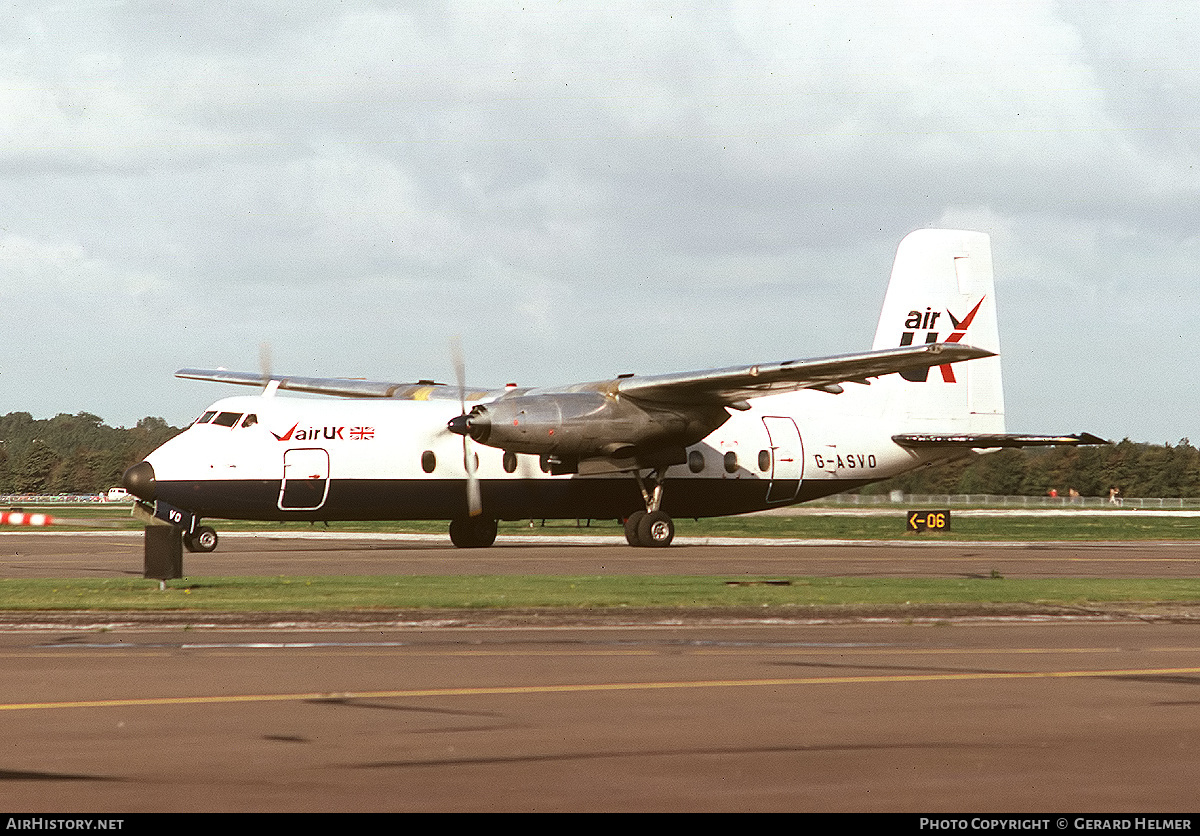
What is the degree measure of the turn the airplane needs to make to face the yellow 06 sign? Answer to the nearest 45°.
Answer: approximately 180°

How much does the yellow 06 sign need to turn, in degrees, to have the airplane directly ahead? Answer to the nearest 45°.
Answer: approximately 45° to its right

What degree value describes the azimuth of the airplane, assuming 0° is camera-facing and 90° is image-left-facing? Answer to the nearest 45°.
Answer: approximately 45°

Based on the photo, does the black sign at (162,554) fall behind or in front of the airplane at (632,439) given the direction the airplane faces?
in front

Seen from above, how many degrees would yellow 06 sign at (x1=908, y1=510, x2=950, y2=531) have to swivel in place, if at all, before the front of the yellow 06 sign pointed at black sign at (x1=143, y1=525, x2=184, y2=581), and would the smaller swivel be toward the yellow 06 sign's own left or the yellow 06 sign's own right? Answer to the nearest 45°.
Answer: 0° — it already faces it

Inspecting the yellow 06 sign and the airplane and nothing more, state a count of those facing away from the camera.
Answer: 0

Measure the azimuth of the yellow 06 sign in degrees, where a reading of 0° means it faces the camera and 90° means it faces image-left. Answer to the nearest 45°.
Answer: approximately 0°
